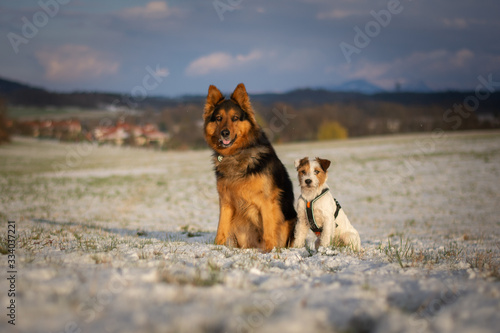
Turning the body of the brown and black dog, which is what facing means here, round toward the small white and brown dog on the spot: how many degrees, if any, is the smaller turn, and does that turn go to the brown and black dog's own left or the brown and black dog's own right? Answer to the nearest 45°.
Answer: approximately 135° to the brown and black dog's own left

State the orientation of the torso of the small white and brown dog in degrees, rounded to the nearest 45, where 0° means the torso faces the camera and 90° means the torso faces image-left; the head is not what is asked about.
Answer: approximately 45°

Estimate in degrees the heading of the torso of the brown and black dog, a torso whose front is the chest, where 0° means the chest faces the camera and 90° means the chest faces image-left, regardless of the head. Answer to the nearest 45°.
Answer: approximately 45°

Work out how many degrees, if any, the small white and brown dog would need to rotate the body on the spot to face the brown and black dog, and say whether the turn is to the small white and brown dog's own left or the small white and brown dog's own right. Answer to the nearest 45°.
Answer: approximately 45° to the small white and brown dog's own right
